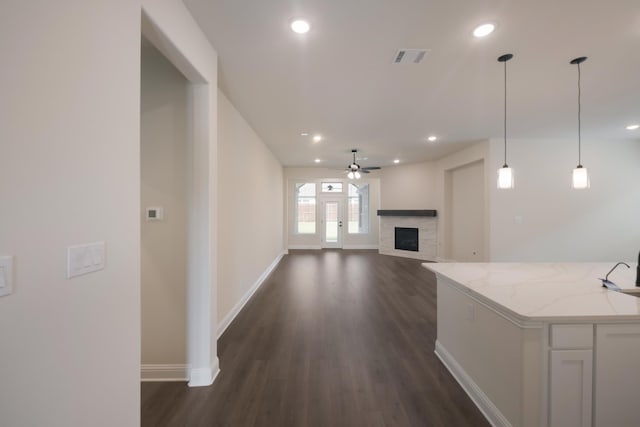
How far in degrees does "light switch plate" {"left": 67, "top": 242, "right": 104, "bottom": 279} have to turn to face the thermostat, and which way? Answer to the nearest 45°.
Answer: approximately 135° to its left

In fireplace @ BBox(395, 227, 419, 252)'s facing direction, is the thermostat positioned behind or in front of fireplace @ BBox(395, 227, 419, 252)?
in front

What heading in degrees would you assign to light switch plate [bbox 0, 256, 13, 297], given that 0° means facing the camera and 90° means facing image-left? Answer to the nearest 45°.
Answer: approximately 315°

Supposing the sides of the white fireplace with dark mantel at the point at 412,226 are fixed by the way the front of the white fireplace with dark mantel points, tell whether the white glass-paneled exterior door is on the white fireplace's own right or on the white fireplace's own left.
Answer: on the white fireplace's own right

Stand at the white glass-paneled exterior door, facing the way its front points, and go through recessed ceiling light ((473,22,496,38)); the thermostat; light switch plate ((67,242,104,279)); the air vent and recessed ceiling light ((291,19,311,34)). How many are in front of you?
5

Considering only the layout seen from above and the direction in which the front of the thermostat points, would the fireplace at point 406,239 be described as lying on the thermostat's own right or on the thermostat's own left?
on the thermostat's own left
